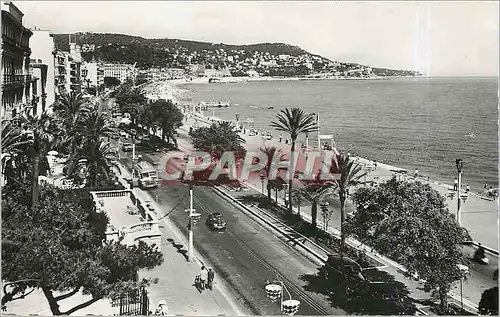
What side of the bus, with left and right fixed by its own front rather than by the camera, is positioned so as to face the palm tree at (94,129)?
right

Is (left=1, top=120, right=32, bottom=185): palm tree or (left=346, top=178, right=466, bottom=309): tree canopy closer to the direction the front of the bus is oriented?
the tree canopy

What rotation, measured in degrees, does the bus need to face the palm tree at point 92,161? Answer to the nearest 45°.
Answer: approximately 90° to its right

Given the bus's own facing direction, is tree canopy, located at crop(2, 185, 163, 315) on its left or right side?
on its right

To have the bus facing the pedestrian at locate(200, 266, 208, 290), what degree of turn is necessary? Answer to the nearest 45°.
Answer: approximately 45° to its right

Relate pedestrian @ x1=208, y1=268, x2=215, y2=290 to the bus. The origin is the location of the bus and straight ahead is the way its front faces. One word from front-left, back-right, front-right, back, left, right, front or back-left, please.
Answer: front-right

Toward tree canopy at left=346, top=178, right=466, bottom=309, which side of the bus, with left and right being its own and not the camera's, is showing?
front

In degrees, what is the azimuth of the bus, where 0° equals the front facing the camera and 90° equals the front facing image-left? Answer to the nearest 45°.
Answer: approximately 315°

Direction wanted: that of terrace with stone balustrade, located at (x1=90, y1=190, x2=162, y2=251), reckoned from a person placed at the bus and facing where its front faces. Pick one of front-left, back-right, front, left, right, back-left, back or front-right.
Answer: front-right

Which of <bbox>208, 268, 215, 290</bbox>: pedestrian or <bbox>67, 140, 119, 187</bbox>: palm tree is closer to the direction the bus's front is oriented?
the pedestrian

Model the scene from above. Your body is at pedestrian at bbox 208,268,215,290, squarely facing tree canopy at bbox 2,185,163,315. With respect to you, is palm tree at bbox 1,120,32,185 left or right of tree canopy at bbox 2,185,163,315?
right

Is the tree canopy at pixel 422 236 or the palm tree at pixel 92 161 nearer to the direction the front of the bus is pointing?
the tree canopy

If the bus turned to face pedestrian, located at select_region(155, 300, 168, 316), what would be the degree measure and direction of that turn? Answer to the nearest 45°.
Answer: approximately 45° to its right
